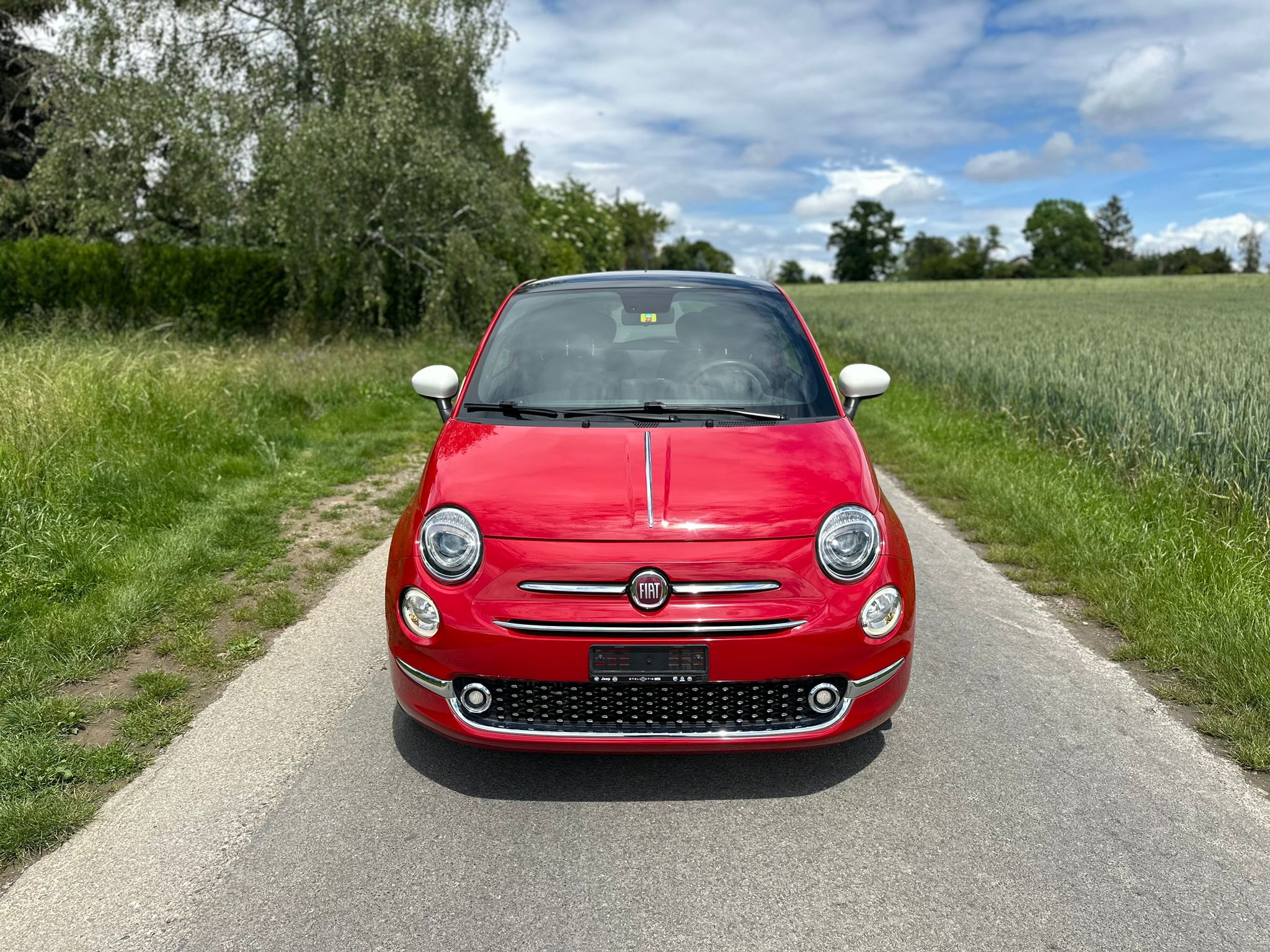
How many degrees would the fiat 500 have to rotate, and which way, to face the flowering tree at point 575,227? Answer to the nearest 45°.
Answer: approximately 180°

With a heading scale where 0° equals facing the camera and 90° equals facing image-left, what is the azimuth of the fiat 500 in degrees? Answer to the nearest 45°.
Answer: approximately 0°

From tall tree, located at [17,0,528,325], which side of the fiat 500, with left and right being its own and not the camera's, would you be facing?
back

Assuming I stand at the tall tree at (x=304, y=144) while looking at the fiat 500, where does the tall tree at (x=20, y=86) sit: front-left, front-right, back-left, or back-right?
back-right

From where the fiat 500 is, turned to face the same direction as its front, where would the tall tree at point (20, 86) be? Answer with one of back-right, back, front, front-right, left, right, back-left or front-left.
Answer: back-right

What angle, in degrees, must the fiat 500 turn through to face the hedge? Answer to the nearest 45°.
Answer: approximately 135° to its right
